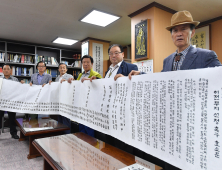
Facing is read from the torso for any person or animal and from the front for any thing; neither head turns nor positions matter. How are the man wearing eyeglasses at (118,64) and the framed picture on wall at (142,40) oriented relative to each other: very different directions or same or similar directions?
same or similar directions

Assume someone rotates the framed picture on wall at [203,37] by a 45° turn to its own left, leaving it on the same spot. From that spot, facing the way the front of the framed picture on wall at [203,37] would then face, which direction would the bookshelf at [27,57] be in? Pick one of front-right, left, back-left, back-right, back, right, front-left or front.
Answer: right

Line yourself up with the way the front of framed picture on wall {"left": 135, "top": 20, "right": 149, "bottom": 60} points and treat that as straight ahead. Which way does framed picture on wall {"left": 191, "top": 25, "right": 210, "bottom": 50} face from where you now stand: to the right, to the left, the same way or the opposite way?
the same way

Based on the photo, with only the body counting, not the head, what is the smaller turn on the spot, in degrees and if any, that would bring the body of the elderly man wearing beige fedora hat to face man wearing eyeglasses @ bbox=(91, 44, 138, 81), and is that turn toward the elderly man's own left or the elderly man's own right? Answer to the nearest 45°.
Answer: approximately 90° to the elderly man's own right

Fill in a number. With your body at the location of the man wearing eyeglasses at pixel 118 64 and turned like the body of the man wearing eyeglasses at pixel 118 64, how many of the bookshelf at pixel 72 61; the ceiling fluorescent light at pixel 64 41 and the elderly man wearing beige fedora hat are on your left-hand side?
1

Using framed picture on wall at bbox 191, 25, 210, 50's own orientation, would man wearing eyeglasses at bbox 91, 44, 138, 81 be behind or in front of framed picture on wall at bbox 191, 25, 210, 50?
in front

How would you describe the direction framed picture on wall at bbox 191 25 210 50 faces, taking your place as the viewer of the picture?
facing the viewer and to the left of the viewer

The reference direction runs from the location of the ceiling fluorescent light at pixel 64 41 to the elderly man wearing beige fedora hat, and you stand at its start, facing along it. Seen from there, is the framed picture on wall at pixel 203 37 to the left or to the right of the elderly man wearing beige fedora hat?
left

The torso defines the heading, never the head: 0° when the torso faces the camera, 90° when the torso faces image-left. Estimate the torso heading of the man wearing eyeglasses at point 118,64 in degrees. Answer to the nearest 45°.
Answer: approximately 45°

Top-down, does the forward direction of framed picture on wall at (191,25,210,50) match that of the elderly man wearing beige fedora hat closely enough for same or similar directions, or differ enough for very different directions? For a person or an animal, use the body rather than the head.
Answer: same or similar directions

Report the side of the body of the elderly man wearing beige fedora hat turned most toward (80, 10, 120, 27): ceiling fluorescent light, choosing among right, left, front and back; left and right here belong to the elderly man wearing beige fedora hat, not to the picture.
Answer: right

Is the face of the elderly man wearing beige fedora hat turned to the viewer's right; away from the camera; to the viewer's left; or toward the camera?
toward the camera

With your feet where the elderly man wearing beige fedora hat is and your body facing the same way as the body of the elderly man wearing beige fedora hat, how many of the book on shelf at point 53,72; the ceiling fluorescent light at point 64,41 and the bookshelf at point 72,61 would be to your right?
3

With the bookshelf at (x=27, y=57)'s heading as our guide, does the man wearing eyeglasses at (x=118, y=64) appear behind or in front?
in front

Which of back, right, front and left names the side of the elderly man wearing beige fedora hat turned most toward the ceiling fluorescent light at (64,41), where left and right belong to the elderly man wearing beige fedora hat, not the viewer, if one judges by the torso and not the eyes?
right

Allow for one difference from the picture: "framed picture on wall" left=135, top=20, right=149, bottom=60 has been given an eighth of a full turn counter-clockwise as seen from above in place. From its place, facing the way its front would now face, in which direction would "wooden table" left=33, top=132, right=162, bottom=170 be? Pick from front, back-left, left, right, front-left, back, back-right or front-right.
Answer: front

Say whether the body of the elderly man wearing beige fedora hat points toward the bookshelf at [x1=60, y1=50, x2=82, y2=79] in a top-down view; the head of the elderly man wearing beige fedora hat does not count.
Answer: no
